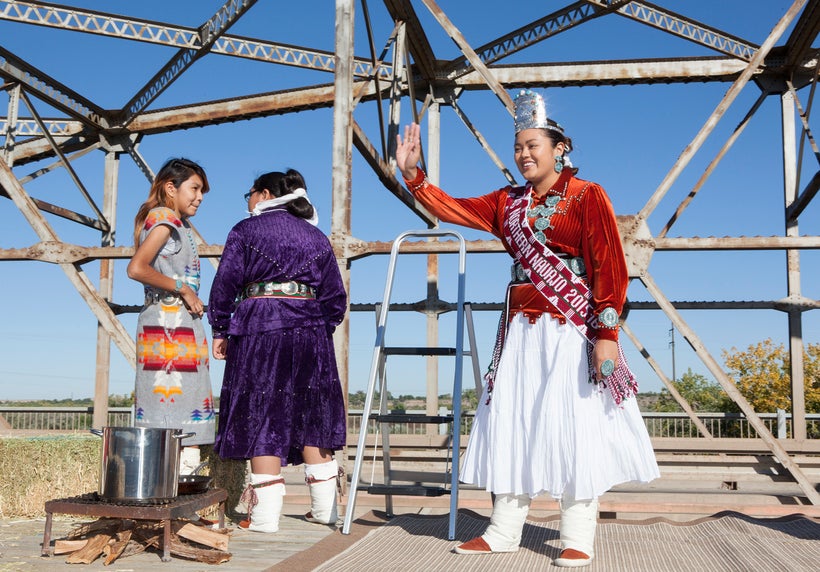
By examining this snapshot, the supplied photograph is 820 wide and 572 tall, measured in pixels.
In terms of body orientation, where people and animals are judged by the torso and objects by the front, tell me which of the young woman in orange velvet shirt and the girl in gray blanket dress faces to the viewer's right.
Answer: the girl in gray blanket dress

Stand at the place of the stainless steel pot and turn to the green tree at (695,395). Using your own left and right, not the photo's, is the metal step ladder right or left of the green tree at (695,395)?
right

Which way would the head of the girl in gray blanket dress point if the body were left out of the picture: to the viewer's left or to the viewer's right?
to the viewer's right

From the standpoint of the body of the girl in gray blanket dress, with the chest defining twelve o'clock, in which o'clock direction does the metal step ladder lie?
The metal step ladder is roughly at 12 o'clock from the girl in gray blanket dress.

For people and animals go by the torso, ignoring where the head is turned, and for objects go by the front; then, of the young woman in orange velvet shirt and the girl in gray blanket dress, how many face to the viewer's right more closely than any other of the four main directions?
1

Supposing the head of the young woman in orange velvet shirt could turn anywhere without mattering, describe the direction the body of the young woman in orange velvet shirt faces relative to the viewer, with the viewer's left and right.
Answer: facing the viewer and to the left of the viewer

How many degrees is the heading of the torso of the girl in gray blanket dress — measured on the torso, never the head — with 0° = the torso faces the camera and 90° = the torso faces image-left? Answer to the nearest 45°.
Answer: approximately 270°

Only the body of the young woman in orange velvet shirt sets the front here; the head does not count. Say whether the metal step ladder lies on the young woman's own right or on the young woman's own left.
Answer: on the young woman's own right

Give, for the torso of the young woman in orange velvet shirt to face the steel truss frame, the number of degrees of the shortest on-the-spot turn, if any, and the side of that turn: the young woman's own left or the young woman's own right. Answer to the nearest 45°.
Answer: approximately 135° to the young woman's own right

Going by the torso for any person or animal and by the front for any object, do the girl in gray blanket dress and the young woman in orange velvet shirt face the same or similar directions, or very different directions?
very different directions

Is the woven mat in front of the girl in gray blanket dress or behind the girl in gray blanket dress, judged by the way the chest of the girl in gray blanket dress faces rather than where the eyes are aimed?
in front

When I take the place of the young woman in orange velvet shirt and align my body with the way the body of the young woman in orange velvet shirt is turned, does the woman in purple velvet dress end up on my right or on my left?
on my right
